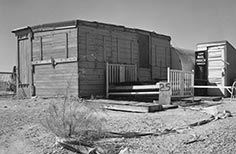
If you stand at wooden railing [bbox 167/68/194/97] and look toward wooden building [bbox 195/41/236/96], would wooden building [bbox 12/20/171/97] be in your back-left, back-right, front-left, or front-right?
back-left

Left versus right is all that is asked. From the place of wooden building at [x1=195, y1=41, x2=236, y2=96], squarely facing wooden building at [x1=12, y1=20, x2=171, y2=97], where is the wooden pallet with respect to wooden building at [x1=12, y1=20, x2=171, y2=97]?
left

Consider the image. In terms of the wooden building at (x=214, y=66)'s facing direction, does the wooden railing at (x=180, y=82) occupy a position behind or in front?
in front

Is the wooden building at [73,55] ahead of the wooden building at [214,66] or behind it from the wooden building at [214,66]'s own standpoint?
ahead

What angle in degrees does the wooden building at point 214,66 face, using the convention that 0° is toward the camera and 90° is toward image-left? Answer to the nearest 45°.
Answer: approximately 45°

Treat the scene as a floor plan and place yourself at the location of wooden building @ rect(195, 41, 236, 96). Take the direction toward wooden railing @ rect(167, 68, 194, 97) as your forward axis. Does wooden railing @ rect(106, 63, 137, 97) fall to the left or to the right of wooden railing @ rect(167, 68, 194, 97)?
right

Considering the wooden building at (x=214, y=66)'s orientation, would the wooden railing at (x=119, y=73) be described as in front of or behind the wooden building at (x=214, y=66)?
in front
